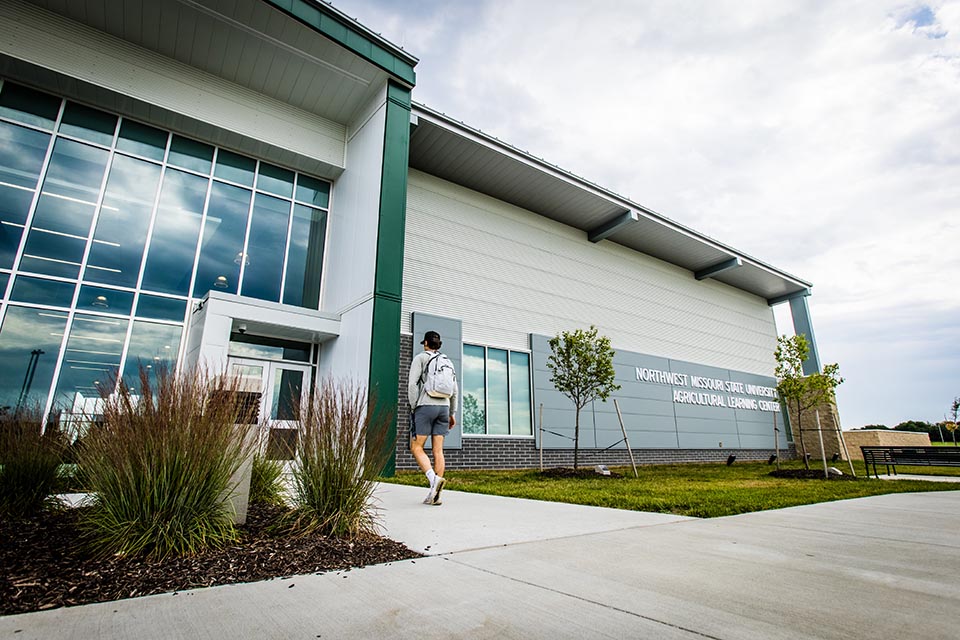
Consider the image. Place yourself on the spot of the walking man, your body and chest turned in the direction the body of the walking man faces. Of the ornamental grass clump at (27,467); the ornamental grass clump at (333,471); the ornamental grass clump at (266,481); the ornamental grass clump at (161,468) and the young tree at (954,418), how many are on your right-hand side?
1

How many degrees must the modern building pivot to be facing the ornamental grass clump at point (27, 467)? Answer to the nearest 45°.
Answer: approximately 45° to its right

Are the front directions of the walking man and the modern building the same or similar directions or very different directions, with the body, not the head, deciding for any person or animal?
very different directions

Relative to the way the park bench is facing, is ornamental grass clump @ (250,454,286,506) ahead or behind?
ahead

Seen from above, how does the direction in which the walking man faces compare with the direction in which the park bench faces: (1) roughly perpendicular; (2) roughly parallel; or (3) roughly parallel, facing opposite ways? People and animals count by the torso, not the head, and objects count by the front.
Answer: roughly perpendicular

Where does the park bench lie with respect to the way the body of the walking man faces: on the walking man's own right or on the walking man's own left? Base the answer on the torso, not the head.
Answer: on the walking man's own right

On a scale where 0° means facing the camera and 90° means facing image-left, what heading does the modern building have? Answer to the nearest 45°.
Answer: approximately 315°

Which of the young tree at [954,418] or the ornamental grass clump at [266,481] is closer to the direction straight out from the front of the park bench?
the ornamental grass clump

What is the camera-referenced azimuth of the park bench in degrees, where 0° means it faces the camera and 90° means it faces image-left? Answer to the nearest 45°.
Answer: approximately 0°

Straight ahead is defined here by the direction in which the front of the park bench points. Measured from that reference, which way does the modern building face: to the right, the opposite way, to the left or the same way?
to the left

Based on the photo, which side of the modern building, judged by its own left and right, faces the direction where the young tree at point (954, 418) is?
left

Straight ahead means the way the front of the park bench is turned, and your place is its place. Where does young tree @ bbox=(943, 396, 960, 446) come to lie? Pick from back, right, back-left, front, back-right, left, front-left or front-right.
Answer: back

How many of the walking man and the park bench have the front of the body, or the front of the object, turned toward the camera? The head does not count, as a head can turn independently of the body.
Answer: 1
